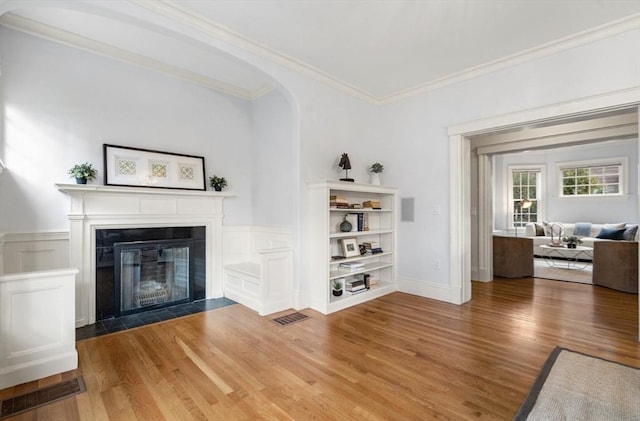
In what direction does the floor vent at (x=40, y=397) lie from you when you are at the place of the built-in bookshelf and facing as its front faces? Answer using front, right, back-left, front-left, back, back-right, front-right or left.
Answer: right

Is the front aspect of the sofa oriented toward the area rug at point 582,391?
yes

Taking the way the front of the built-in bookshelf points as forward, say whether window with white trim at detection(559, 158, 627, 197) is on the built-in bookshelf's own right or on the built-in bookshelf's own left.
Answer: on the built-in bookshelf's own left

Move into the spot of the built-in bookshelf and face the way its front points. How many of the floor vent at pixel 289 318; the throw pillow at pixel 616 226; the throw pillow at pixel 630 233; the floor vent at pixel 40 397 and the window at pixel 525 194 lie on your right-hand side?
2

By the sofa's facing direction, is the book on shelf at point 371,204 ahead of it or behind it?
ahead

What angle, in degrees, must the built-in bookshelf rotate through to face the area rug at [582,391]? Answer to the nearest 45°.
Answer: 0° — it already faces it

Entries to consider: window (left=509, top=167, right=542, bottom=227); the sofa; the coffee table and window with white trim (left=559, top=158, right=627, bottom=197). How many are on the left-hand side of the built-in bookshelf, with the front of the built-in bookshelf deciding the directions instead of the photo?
4

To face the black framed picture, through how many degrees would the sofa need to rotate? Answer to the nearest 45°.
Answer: approximately 45° to its right

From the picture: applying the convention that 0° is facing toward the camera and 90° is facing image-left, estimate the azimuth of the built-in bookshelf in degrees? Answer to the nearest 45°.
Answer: approximately 315°

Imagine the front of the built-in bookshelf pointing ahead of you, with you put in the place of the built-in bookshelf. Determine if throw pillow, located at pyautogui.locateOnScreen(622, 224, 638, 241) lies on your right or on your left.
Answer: on your left

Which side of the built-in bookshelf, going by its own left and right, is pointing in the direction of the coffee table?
left

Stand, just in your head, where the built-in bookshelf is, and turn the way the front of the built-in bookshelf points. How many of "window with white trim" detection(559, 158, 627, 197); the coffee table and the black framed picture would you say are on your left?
2

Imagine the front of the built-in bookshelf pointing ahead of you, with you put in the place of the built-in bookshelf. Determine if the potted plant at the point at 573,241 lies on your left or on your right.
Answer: on your left

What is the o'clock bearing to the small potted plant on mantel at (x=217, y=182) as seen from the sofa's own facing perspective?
The small potted plant on mantel is roughly at 1 o'clock from the sofa.

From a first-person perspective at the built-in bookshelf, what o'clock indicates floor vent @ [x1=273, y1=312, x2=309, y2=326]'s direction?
The floor vent is roughly at 3 o'clock from the built-in bookshelf.

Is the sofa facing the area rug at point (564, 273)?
yes

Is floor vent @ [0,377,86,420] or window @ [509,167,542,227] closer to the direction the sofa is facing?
the floor vent
